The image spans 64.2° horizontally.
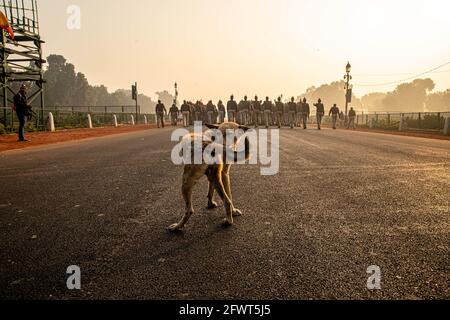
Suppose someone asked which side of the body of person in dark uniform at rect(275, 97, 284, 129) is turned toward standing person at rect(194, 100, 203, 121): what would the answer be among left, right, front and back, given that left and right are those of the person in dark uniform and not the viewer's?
left

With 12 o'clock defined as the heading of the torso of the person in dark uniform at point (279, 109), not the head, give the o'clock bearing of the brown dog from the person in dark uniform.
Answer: The brown dog is roughly at 6 o'clock from the person in dark uniform.

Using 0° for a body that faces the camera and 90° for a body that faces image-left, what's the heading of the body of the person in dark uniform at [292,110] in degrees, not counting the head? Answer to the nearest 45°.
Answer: approximately 180°

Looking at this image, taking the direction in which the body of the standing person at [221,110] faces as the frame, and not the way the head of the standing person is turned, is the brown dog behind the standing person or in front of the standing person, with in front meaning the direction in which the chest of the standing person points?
behind

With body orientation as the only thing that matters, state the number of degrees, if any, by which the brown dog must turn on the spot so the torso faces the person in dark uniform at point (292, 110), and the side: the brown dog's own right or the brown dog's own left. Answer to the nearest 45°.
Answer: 0° — it already faces them

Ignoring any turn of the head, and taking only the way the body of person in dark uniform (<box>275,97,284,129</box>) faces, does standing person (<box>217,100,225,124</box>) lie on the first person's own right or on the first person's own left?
on the first person's own left

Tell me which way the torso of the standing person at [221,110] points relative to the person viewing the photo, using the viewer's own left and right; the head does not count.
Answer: facing away from the viewer

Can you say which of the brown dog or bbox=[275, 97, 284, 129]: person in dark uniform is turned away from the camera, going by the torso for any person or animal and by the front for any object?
the brown dog

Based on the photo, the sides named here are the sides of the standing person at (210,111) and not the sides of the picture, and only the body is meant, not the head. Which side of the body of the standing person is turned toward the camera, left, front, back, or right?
back

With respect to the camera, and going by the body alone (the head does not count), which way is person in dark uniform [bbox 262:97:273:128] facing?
away from the camera
